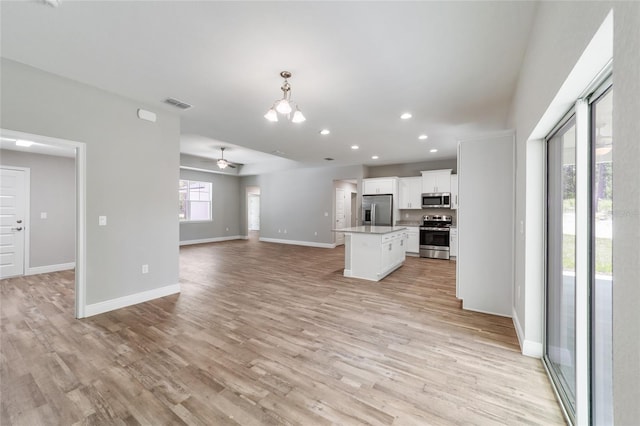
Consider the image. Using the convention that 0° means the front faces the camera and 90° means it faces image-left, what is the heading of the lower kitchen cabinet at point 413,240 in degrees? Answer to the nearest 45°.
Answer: approximately 0°

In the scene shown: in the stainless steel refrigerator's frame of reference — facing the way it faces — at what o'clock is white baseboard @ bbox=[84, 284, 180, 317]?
The white baseboard is roughly at 1 o'clock from the stainless steel refrigerator.

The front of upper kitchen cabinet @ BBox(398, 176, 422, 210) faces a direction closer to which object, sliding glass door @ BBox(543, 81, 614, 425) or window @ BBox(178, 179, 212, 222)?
the sliding glass door

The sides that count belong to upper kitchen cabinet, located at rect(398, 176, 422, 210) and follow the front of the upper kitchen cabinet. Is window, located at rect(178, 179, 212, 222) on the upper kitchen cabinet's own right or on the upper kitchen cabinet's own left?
on the upper kitchen cabinet's own right

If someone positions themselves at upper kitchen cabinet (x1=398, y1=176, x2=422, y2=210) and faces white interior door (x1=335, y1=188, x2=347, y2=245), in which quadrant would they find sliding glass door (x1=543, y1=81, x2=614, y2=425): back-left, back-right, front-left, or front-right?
back-left

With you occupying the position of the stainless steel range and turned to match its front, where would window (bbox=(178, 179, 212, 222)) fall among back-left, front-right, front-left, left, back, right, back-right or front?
right

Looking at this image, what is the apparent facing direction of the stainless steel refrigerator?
toward the camera

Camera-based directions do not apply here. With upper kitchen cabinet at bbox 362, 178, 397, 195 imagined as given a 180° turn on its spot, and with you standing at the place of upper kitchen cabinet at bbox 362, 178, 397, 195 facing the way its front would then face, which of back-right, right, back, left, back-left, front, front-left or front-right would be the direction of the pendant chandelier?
back

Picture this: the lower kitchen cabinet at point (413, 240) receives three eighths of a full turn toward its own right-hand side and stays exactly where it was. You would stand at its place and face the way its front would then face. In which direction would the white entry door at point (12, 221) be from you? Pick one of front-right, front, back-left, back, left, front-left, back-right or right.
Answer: left

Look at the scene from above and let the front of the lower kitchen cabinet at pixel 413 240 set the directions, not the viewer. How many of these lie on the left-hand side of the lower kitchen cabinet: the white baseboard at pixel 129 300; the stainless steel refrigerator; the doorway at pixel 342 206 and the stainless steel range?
1

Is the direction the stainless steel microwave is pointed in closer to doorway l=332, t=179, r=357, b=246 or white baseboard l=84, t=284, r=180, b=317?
the white baseboard

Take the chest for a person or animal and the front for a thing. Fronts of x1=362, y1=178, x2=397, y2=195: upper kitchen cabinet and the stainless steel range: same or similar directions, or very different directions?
same or similar directions

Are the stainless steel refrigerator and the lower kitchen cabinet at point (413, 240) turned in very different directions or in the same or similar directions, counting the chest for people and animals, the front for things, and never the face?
same or similar directions

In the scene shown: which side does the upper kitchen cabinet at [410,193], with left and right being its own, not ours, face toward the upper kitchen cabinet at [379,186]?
right

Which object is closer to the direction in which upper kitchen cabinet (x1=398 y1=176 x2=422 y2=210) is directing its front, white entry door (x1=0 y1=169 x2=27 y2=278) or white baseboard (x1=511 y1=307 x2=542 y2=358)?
the white baseboard

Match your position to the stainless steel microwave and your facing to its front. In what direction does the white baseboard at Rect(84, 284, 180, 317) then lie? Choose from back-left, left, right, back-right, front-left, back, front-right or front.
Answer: front-right
